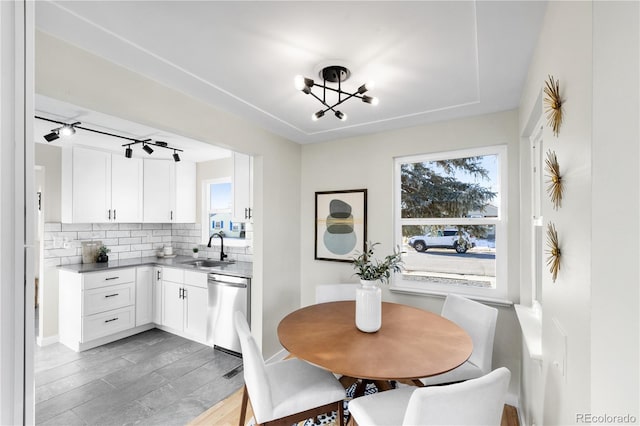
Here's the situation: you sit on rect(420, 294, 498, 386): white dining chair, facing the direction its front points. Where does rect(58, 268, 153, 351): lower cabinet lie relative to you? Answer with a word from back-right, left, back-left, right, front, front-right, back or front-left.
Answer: front-right

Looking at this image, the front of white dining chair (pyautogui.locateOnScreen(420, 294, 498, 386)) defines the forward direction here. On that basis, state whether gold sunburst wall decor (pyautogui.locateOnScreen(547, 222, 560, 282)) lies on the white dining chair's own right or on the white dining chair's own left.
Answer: on the white dining chair's own left

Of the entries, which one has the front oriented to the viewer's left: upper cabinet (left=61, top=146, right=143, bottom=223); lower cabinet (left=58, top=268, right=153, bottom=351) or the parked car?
the parked car

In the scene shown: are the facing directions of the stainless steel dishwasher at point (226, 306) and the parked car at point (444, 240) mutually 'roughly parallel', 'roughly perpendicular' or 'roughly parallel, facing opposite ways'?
roughly perpendicular

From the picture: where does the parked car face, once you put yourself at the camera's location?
facing to the left of the viewer

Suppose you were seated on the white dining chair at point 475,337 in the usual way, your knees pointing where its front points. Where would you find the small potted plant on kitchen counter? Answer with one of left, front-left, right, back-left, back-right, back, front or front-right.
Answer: front-right

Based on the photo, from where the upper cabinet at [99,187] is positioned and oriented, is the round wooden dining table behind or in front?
in front

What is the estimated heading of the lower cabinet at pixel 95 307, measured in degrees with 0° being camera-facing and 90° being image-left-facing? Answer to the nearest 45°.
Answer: approximately 315°
